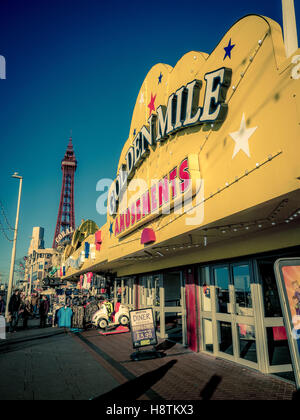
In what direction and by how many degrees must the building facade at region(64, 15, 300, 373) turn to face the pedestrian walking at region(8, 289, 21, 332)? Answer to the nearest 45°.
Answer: approximately 90° to its right

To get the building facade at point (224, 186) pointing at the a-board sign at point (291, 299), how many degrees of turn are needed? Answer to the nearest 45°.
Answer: approximately 45° to its left

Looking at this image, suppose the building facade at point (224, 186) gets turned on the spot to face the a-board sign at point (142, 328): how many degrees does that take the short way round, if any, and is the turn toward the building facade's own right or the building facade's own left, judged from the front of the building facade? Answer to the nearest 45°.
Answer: approximately 90° to the building facade's own right
